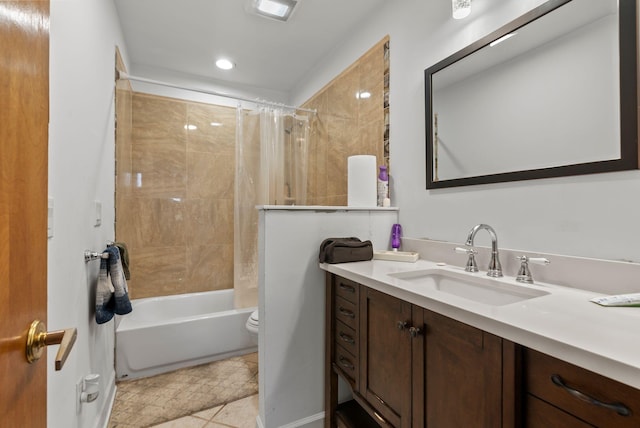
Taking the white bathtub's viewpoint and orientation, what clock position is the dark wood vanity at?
The dark wood vanity is roughly at 11 o'clock from the white bathtub.

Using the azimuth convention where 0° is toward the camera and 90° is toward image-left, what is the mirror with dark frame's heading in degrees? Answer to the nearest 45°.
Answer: approximately 45°

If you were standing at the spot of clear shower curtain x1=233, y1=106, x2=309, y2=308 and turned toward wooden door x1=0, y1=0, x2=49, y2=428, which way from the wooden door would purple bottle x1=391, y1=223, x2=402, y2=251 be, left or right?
left

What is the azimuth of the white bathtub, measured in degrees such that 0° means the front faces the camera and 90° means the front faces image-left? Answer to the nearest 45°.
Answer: approximately 0°
